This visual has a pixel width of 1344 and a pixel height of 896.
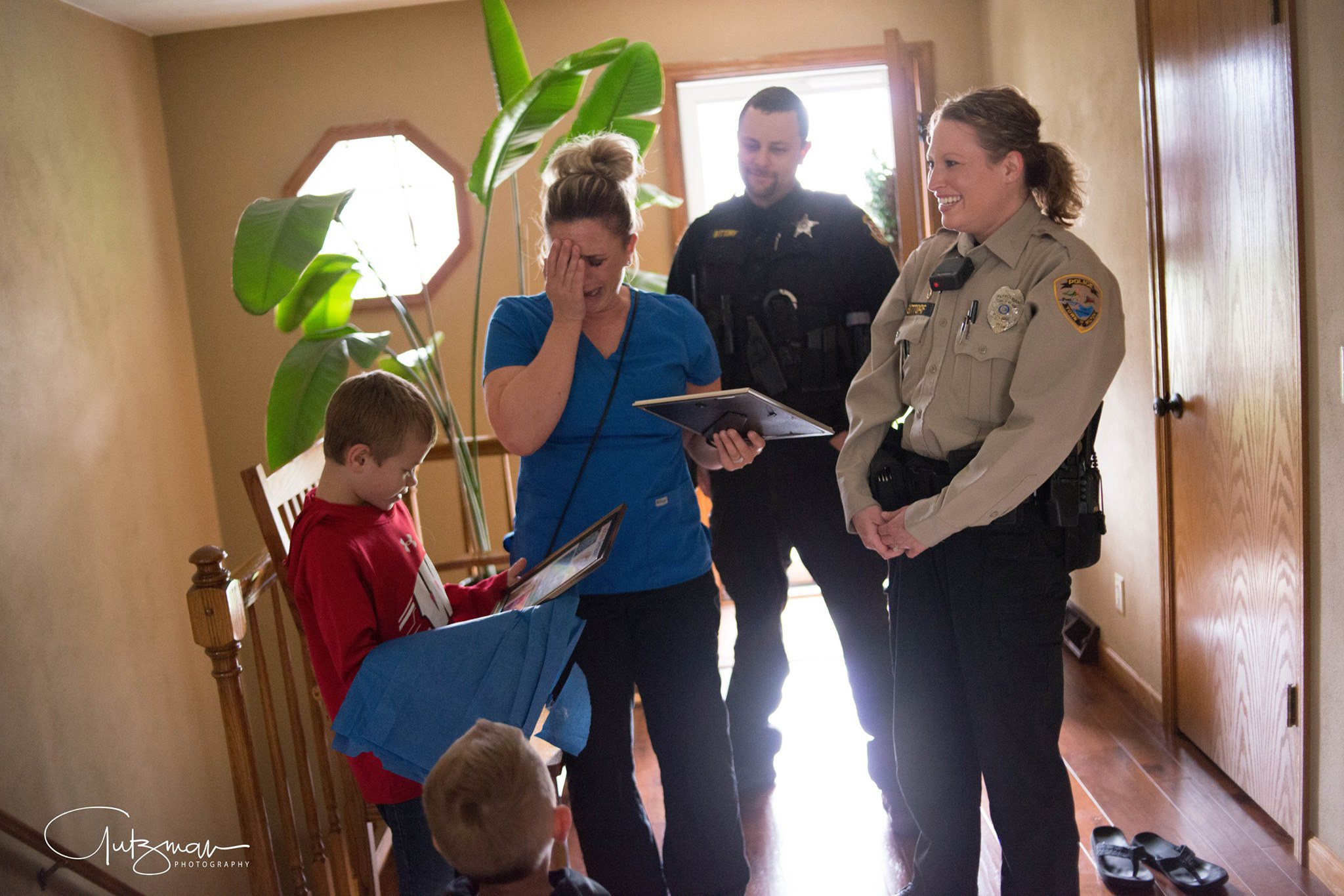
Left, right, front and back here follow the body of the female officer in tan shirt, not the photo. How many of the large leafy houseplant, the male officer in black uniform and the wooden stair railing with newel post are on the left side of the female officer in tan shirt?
0

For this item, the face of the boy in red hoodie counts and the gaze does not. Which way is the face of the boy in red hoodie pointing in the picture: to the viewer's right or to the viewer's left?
to the viewer's right

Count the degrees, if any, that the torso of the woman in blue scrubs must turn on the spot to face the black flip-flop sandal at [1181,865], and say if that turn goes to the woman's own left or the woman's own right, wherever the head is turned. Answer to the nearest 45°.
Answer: approximately 90° to the woman's own left

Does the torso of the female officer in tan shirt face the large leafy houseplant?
no

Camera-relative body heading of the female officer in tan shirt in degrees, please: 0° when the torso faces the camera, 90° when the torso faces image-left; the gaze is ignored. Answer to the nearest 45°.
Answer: approximately 45°

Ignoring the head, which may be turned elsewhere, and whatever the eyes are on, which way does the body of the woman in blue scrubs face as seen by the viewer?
toward the camera

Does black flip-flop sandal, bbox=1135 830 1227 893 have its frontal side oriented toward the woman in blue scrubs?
no

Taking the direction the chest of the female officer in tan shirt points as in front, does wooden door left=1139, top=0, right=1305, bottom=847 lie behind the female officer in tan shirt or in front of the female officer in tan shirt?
behind

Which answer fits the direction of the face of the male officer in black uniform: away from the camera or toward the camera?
toward the camera

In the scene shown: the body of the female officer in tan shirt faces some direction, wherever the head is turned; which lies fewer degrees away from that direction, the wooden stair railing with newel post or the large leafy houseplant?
the wooden stair railing with newel post

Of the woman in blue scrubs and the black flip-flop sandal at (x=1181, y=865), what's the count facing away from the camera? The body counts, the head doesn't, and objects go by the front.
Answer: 0

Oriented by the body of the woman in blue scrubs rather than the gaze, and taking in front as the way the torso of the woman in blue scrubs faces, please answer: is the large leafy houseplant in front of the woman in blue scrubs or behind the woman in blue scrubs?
behind

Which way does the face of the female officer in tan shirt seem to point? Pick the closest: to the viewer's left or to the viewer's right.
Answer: to the viewer's left
